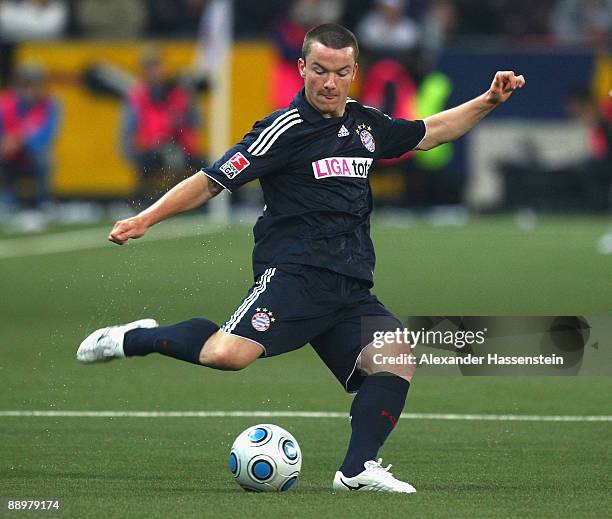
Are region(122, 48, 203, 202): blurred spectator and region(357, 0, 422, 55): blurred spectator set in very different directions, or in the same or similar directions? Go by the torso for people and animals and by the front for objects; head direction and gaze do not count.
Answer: same or similar directions

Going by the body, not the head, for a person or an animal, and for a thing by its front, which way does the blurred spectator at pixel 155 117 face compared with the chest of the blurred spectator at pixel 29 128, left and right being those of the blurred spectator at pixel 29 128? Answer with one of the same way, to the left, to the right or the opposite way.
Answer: the same way

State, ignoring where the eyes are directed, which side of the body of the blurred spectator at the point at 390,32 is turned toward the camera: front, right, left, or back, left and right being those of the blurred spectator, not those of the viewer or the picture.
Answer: front

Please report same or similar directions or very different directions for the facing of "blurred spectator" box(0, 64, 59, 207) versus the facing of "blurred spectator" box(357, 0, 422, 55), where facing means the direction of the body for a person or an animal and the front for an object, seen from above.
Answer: same or similar directions

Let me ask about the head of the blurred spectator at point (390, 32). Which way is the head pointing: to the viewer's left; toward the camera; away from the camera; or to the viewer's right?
toward the camera

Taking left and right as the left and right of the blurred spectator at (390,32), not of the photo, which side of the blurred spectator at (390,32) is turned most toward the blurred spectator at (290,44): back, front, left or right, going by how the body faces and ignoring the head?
right

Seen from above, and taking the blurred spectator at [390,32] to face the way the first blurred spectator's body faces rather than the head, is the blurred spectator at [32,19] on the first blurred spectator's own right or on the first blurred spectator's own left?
on the first blurred spectator's own right

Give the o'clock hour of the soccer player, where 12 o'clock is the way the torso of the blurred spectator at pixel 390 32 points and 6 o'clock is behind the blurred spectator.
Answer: The soccer player is roughly at 12 o'clock from the blurred spectator.

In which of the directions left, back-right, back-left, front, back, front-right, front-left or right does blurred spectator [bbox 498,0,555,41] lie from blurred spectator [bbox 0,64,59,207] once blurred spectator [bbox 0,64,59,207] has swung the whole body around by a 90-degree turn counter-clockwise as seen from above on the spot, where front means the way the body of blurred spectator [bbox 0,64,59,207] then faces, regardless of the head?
front

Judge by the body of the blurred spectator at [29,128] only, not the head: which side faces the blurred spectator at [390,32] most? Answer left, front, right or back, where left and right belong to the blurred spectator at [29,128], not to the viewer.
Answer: left

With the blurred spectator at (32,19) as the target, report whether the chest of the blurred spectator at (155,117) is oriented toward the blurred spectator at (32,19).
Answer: no

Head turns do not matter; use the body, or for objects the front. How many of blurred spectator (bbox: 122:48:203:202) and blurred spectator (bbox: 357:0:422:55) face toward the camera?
2

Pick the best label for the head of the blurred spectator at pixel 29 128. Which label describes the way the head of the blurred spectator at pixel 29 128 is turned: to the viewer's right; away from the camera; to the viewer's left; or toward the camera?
toward the camera

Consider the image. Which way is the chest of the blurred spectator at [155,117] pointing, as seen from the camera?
toward the camera

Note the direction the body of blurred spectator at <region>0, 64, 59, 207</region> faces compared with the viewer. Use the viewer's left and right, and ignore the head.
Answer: facing the viewer

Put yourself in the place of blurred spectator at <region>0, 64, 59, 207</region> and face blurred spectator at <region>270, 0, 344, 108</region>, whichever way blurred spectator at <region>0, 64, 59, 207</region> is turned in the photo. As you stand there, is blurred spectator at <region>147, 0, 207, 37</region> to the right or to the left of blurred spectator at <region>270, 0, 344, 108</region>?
left

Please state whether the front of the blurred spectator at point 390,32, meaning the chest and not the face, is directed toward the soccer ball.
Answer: yes

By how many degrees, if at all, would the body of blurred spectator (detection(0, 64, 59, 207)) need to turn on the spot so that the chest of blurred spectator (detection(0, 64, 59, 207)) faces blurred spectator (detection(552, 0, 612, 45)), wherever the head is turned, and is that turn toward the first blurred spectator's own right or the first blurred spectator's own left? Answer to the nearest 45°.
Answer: approximately 90° to the first blurred spectator's own left
